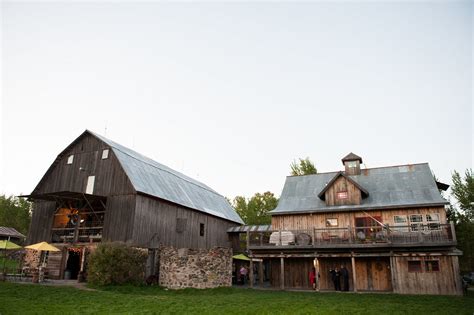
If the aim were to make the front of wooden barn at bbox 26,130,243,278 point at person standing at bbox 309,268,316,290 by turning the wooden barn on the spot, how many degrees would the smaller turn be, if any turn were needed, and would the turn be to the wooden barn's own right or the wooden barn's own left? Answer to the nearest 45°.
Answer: approximately 90° to the wooden barn's own left

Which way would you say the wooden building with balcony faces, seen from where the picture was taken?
facing the viewer

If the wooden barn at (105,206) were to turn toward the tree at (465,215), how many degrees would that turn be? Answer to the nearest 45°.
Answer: approximately 135° to its left

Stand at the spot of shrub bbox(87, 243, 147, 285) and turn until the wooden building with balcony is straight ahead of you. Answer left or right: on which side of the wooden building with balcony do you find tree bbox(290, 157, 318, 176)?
left

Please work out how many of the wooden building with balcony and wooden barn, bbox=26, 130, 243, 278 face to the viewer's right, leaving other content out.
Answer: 0

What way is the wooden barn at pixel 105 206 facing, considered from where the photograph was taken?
facing the viewer and to the left of the viewer

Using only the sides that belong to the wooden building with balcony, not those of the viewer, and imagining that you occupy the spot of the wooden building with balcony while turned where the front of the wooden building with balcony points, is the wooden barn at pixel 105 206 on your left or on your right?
on your right

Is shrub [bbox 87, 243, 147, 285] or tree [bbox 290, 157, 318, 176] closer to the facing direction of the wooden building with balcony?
the shrub
